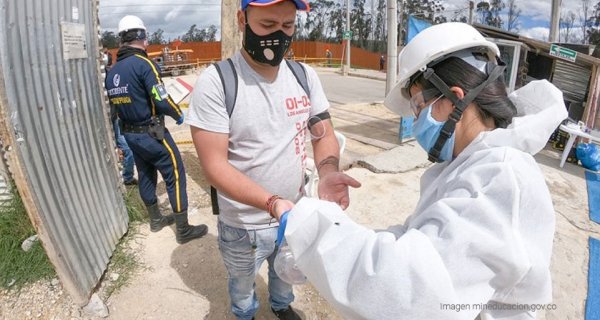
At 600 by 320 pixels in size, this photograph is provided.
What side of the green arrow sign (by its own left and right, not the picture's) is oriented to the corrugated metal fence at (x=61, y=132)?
front

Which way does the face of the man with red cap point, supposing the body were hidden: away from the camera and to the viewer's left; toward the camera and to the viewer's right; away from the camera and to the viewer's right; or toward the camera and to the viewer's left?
toward the camera and to the viewer's right

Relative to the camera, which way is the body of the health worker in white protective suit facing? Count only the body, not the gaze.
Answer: to the viewer's left

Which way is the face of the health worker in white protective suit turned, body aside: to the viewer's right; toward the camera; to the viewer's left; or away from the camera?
to the viewer's left

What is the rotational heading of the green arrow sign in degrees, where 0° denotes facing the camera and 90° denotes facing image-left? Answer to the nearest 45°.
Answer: approximately 0°

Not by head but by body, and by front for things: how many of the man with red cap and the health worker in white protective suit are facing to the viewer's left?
1

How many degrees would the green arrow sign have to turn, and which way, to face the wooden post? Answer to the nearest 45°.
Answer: approximately 45° to its right

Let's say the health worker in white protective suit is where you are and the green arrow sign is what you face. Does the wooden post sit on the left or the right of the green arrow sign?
left

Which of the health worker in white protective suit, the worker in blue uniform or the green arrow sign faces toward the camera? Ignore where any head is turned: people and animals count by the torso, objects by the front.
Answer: the green arrow sign

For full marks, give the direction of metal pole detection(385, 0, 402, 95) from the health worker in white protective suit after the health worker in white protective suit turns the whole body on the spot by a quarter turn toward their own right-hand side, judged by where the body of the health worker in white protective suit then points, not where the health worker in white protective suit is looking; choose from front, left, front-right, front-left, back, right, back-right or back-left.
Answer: front

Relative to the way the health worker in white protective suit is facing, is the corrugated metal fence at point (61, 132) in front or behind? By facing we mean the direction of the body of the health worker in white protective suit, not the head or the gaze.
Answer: in front

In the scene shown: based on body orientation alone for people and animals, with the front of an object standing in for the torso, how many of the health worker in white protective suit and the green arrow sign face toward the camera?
1

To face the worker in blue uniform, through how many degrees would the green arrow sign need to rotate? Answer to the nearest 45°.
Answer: approximately 45° to its right
